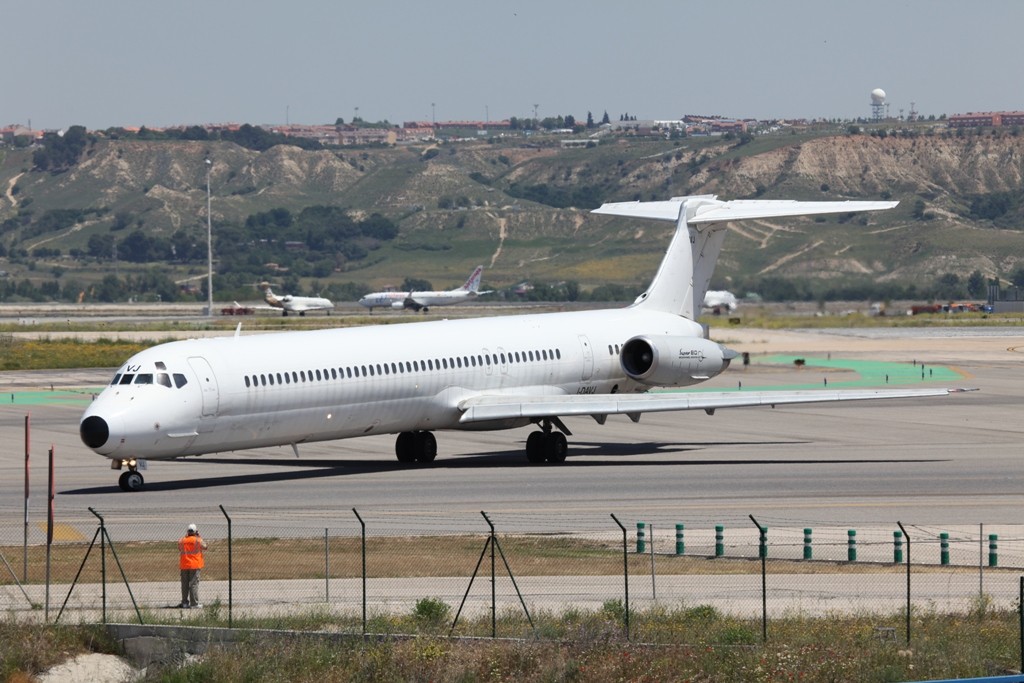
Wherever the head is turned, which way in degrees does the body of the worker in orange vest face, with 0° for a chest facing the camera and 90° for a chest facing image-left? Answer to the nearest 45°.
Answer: approximately 180°

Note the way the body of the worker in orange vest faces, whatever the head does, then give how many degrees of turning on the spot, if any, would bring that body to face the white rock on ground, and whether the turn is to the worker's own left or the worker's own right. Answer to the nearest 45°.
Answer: approximately 135° to the worker's own left

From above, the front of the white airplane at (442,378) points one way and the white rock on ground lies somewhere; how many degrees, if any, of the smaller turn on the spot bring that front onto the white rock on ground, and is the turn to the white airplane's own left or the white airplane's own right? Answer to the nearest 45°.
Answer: approximately 45° to the white airplane's own left

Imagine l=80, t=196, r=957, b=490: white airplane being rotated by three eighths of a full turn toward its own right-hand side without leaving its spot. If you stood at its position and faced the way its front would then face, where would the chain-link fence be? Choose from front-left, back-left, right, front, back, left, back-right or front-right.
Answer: back

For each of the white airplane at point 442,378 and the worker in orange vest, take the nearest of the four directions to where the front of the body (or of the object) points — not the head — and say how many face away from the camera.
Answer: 1

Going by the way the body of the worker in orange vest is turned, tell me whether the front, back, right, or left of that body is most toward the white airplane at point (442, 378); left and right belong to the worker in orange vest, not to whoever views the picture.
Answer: front

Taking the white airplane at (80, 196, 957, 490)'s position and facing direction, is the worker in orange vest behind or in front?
in front

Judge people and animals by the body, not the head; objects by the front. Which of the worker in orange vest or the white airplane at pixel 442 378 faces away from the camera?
the worker in orange vest
